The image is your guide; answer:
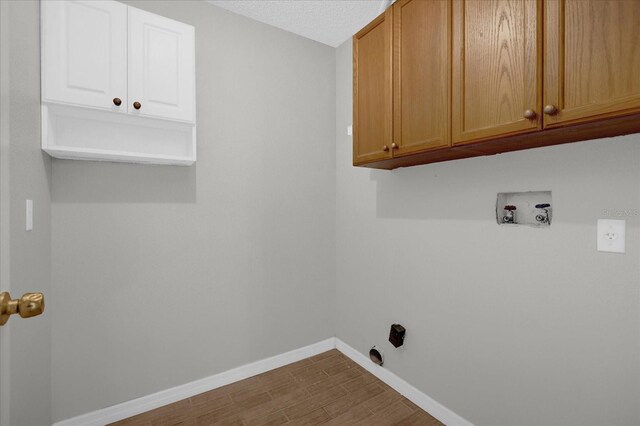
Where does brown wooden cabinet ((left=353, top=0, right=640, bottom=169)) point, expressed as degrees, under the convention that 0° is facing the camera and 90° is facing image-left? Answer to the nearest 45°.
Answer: approximately 45°

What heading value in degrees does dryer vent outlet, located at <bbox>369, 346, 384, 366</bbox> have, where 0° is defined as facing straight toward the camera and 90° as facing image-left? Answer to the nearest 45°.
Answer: approximately 45°

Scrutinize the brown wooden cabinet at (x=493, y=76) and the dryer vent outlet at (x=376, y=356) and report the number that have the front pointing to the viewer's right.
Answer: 0

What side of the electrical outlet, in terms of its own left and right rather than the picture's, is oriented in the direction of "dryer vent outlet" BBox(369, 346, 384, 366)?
right

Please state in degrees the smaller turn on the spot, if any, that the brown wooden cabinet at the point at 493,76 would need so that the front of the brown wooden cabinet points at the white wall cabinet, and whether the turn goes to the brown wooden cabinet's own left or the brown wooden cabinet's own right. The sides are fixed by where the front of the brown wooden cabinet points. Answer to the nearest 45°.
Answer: approximately 45° to the brown wooden cabinet's own right
